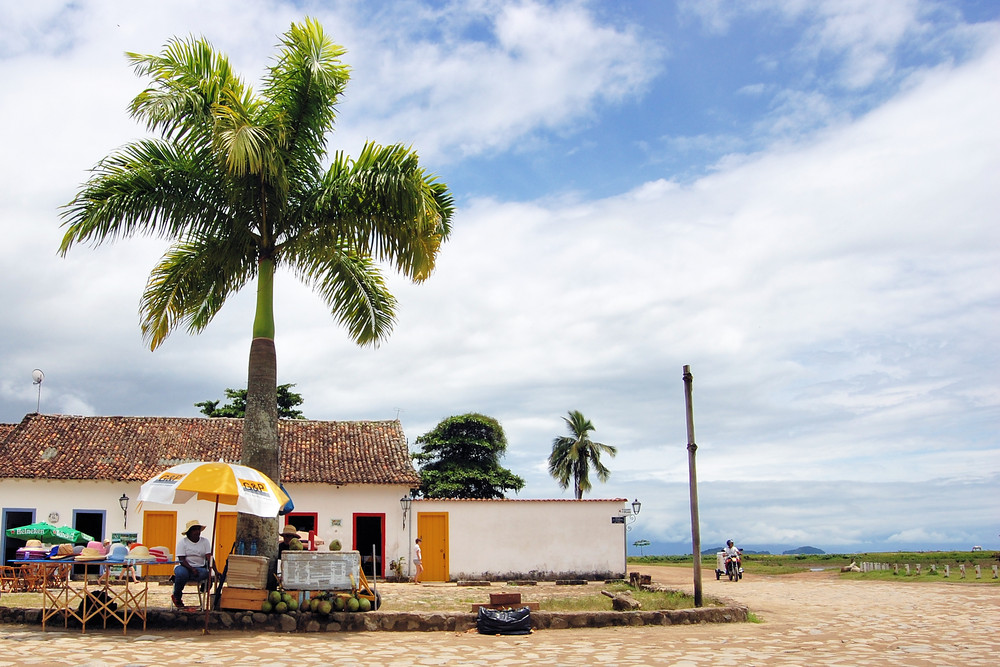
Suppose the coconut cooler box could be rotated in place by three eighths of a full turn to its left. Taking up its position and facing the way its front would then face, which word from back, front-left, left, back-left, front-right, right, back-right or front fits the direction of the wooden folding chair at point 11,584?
left

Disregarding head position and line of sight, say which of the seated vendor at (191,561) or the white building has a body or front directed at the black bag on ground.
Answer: the white building

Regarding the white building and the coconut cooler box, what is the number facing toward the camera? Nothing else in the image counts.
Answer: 2

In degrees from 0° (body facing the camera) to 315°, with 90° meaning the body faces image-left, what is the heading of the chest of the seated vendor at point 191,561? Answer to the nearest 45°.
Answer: approximately 45°

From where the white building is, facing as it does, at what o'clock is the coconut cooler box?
The coconut cooler box is roughly at 12 o'clock from the white building.

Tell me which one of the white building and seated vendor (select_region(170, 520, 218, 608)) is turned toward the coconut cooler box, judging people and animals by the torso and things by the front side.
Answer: the white building
